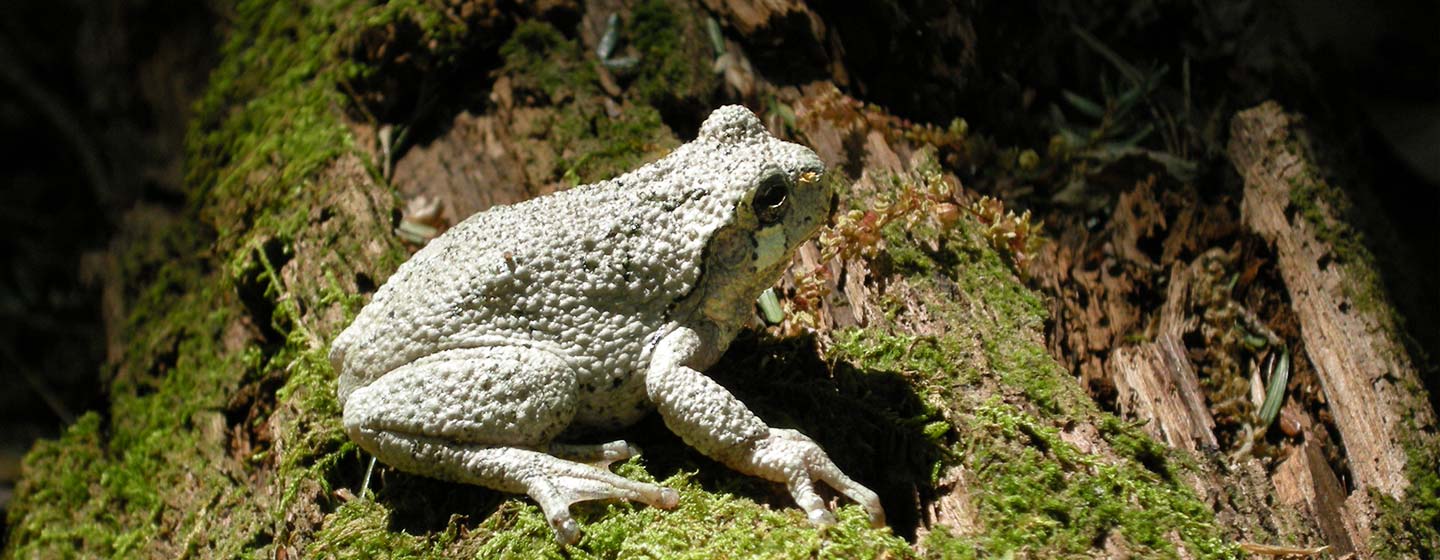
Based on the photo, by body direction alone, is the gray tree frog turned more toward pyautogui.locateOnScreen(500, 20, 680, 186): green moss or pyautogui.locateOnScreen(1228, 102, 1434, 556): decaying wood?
the decaying wood

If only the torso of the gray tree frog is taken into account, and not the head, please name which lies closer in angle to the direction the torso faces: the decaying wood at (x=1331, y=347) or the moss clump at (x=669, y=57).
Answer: the decaying wood

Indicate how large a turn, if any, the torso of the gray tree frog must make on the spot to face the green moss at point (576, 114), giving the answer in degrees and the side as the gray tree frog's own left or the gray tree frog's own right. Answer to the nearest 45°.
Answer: approximately 90° to the gray tree frog's own left

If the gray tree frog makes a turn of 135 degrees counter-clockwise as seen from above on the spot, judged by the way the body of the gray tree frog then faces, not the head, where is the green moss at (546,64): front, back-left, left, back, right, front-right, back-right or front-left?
front-right

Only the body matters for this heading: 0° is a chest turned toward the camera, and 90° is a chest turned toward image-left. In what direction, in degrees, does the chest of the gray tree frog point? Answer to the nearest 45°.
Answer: approximately 270°
